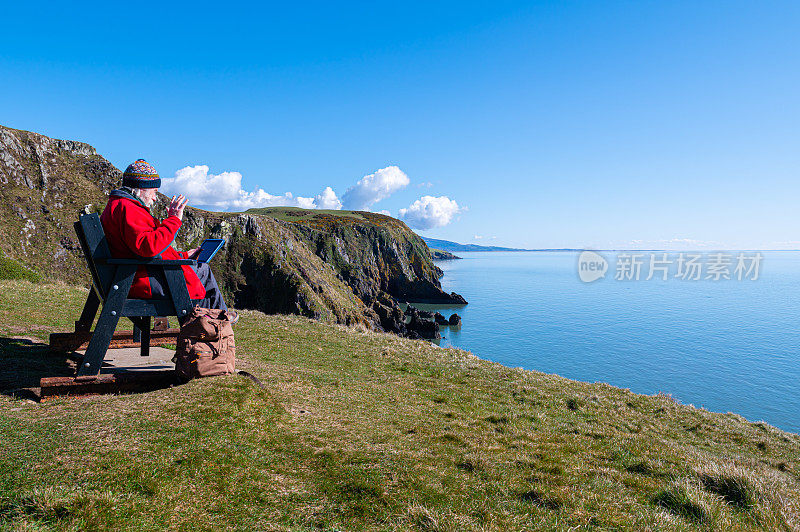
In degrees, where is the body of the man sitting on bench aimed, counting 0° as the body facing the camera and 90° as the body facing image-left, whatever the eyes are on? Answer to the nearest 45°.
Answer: approximately 270°

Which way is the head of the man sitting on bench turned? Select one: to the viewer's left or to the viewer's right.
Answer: to the viewer's right

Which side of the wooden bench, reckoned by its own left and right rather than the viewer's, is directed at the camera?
right
